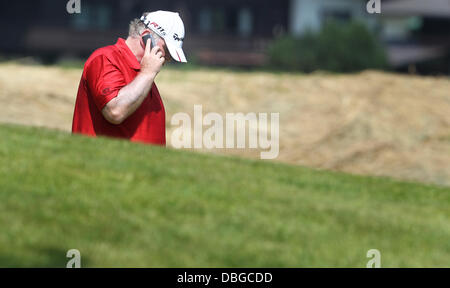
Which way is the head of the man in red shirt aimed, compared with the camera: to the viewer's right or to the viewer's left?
to the viewer's right

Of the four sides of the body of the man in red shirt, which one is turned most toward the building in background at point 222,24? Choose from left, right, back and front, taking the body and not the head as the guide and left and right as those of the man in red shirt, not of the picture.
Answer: left

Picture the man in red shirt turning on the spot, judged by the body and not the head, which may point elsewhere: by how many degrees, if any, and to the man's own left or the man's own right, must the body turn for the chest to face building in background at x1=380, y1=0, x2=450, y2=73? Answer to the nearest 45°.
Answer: approximately 45° to the man's own left

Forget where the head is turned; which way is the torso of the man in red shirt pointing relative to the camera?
to the viewer's right
